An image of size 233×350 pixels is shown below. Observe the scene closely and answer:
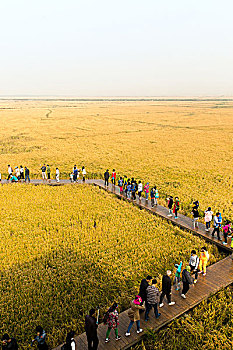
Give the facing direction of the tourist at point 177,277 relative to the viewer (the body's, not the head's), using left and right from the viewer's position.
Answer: facing away from the viewer and to the right of the viewer

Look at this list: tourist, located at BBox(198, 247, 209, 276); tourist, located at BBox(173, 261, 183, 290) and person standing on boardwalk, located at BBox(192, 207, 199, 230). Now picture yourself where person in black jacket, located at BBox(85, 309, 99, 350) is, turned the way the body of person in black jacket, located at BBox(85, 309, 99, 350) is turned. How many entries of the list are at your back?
0

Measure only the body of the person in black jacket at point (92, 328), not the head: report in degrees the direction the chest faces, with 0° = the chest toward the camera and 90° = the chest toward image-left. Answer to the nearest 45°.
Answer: approximately 225°

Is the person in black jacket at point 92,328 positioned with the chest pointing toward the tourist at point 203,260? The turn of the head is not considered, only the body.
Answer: yes

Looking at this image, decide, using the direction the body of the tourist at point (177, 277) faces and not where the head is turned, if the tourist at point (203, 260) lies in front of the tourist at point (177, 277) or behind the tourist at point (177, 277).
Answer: in front

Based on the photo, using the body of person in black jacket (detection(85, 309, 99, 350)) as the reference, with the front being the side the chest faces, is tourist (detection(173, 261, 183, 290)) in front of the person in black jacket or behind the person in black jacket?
in front

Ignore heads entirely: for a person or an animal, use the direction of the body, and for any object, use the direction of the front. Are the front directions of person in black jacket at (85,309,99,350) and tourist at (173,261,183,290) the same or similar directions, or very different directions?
same or similar directions

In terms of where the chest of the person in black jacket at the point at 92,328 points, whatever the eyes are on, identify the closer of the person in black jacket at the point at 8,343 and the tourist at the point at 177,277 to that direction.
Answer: the tourist

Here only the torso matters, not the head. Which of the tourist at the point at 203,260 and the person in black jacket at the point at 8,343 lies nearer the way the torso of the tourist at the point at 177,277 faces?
the tourist

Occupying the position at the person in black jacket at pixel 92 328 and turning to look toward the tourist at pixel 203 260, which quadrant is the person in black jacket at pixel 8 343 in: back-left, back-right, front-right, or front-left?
back-left

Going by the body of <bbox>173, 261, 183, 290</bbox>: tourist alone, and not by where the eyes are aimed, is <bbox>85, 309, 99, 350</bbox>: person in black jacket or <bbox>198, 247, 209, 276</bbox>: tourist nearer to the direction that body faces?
the tourist
